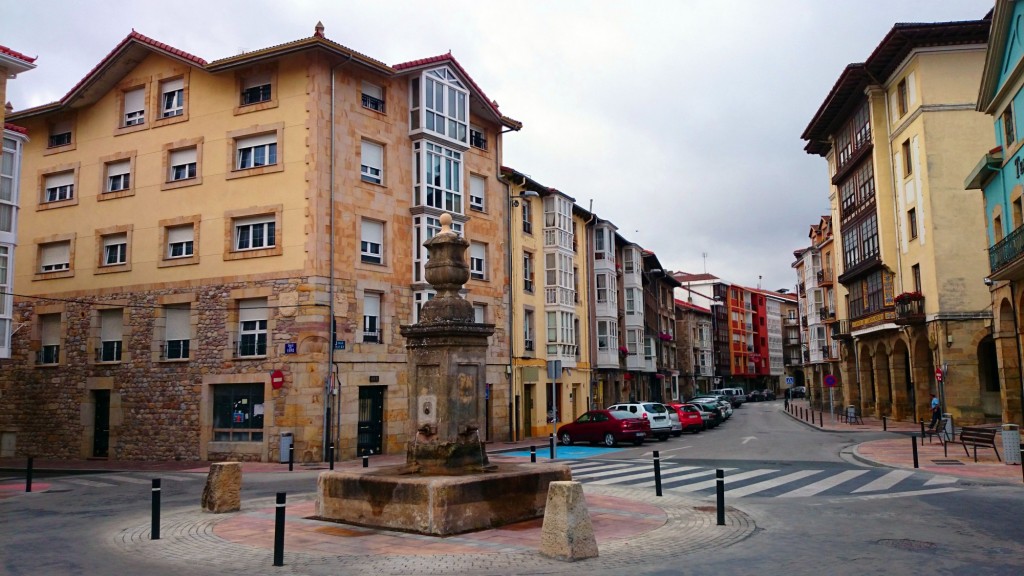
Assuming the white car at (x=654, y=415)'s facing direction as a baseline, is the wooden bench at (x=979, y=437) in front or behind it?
behind

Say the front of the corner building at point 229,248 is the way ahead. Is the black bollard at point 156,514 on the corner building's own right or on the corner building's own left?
on the corner building's own right

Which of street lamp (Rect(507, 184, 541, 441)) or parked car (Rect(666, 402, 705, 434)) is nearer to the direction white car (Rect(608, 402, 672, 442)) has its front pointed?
the street lamp

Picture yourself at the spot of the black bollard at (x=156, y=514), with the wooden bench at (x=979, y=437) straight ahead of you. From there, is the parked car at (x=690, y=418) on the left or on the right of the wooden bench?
left

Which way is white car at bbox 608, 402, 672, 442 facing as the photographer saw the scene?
facing away from the viewer and to the left of the viewer

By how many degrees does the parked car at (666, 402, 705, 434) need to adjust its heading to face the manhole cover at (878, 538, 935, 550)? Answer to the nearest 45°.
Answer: approximately 135° to its left

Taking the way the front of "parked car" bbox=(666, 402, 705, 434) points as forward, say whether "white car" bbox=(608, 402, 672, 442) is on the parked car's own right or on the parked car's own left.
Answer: on the parked car's own left

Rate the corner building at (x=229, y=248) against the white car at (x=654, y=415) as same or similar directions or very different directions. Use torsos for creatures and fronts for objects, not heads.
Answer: very different directions
